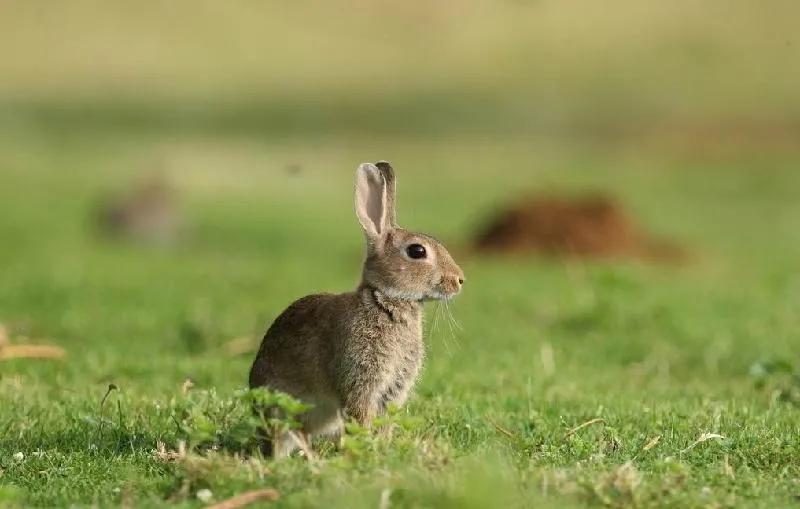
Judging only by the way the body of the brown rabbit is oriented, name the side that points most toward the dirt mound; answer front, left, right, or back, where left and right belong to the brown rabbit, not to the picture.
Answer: left

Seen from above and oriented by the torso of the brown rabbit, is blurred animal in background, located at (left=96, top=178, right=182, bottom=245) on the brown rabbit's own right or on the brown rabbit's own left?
on the brown rabbit's own left

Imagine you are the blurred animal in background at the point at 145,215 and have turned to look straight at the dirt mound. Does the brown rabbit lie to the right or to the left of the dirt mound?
right

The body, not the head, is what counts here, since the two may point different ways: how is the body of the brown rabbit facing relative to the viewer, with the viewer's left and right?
facing to the right of the viewer
